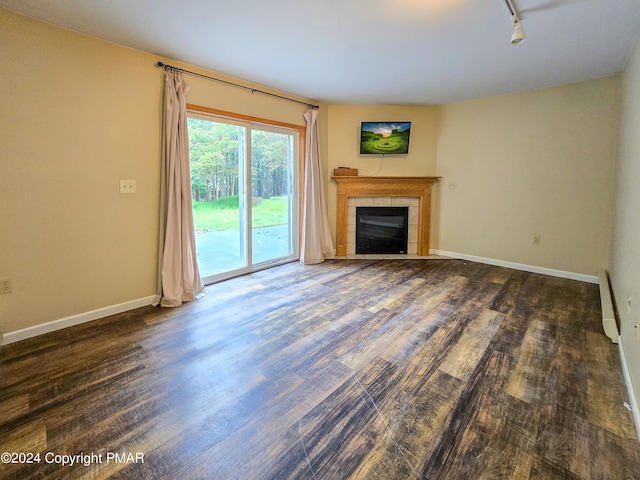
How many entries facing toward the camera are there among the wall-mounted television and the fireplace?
2

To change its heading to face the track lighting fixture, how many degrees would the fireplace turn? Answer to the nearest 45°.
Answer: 0° — it already faces it

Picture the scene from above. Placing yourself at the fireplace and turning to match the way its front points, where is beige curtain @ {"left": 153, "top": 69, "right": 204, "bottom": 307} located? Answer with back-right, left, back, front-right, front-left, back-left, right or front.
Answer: front-right

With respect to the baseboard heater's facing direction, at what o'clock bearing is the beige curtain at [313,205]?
The beige curtain is roughly at 12 o'clock from the baseboard heater.

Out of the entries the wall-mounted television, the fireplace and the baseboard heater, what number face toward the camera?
2

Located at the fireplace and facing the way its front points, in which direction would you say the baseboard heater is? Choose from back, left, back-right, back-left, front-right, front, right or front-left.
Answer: front-left

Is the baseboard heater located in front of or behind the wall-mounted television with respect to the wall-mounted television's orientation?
in front

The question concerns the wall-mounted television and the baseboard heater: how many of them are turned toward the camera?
1

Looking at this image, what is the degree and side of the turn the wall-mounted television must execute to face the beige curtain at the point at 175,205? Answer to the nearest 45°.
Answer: approximately 45° to its right

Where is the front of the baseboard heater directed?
to the viewer's left

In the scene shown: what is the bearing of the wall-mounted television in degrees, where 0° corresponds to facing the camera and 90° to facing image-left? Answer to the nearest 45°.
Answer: approximately 0°
